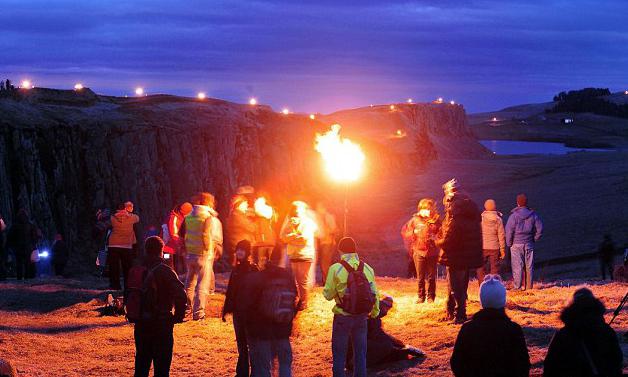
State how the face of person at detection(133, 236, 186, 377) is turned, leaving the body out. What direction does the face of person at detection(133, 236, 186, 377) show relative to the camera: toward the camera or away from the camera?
away from the camera

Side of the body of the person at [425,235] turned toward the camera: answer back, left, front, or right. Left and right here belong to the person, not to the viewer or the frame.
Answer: front

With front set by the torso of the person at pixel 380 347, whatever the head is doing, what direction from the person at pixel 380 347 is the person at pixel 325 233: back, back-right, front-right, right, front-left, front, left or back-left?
left

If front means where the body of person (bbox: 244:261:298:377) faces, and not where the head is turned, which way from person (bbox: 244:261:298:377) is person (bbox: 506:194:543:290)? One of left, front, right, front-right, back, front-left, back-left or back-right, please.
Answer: front-right

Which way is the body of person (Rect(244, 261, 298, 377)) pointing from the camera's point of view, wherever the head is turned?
away from the camera

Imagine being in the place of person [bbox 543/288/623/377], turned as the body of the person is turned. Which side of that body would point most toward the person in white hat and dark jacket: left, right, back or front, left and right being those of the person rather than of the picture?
left

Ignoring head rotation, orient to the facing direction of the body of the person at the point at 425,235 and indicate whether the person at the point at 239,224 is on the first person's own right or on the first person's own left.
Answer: on the first person's own right

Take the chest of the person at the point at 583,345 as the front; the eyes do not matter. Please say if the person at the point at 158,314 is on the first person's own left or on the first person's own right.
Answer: on the first person's own left

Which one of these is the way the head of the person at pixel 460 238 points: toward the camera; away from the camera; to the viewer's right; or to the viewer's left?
to the viewer's left

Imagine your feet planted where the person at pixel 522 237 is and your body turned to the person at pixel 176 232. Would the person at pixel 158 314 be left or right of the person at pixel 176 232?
left

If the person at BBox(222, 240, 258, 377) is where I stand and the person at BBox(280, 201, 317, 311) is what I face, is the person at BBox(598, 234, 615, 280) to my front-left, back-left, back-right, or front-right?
front-right

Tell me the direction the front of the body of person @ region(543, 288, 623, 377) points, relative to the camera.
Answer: away from the camera

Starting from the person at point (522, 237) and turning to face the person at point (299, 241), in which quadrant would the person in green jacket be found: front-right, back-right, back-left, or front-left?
front-left

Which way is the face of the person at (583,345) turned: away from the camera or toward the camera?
away from the camera
